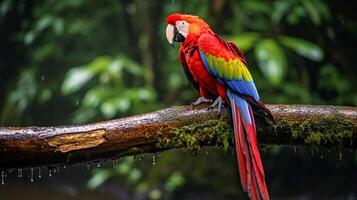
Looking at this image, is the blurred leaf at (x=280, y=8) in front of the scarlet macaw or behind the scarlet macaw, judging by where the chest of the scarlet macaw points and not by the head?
behind

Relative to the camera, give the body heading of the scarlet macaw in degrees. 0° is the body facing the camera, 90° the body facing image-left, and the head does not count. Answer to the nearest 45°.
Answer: approximately 45°

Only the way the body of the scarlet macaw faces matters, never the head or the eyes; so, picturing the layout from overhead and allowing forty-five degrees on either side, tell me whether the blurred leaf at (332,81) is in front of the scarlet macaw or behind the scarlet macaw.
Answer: behind
